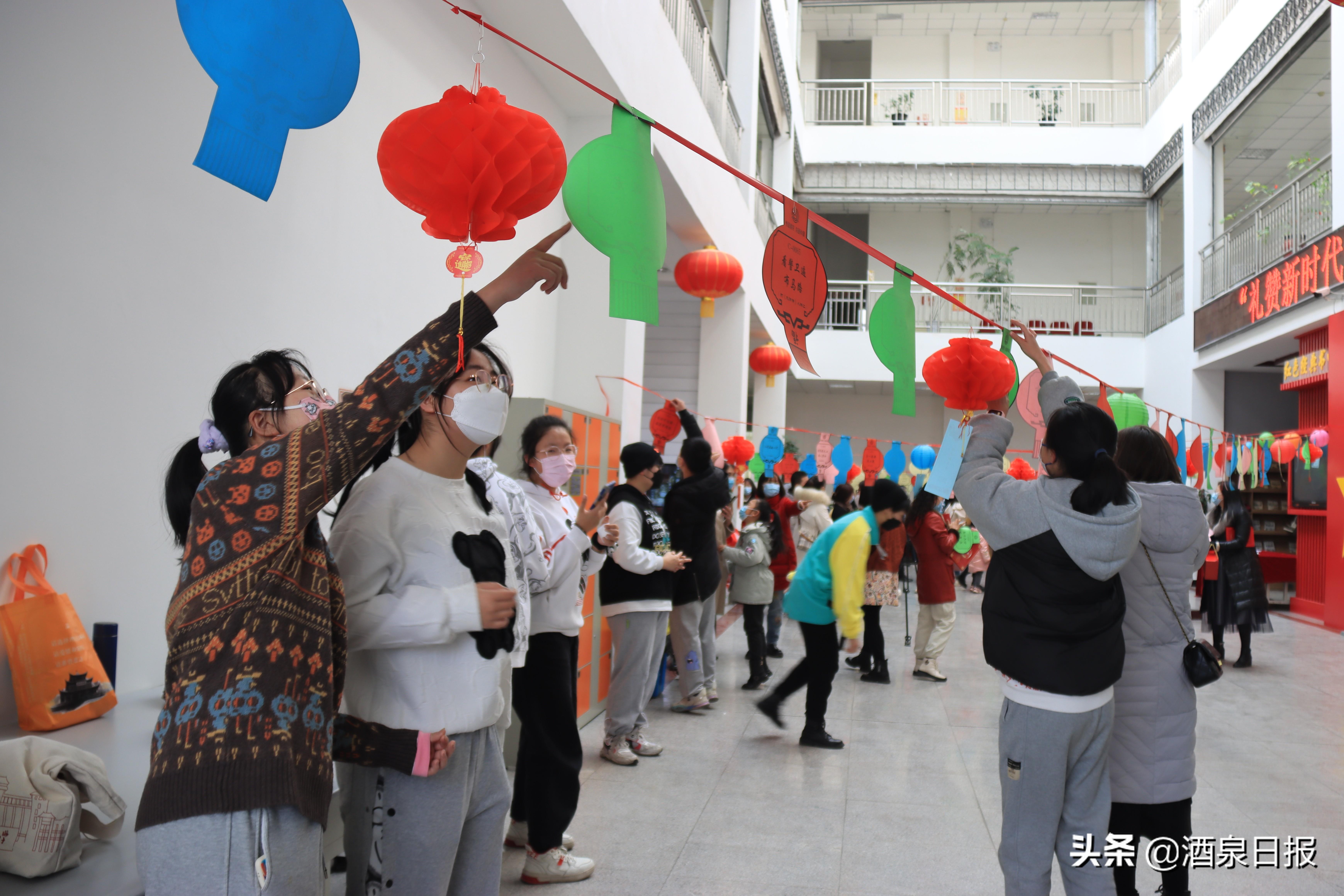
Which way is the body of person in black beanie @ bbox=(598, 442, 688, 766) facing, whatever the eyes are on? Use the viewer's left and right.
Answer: facing to the right of the viewer

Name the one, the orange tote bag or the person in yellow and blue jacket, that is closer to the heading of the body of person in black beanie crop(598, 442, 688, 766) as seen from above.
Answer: the person in yellow and blue jacket

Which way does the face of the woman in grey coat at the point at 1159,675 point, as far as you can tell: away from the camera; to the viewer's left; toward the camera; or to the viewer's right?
away from the camera

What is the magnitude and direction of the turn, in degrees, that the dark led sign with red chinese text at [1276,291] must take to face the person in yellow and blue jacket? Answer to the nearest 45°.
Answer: approximately 45° to its left

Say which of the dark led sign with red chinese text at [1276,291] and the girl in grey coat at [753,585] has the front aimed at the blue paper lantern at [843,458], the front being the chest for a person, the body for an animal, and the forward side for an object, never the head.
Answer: the dark led sign with red chinese text

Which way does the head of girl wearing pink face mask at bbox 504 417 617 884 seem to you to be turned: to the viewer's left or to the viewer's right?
to the viewer's right

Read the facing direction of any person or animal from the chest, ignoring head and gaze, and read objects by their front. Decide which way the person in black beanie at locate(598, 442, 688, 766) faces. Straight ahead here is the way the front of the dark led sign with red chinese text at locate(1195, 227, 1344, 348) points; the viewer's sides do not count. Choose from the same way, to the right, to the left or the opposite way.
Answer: the opposite way

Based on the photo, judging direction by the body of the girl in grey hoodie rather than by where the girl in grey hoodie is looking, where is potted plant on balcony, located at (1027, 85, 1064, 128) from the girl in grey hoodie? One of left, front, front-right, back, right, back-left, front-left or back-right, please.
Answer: front-right

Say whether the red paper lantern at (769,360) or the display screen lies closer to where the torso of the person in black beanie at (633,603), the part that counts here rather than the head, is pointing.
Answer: the display screen

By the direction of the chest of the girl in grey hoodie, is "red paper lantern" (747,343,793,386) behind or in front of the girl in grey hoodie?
in front

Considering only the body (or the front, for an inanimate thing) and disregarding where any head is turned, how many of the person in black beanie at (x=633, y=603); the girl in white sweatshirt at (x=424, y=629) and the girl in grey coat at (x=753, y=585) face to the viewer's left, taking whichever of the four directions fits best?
1

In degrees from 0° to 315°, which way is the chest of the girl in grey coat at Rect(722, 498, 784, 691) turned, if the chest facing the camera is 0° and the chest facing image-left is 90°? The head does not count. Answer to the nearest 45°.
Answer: approximately 90°

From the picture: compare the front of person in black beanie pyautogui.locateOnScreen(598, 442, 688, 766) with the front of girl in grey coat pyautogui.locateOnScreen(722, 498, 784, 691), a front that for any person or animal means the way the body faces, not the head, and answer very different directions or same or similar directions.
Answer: very different directions
